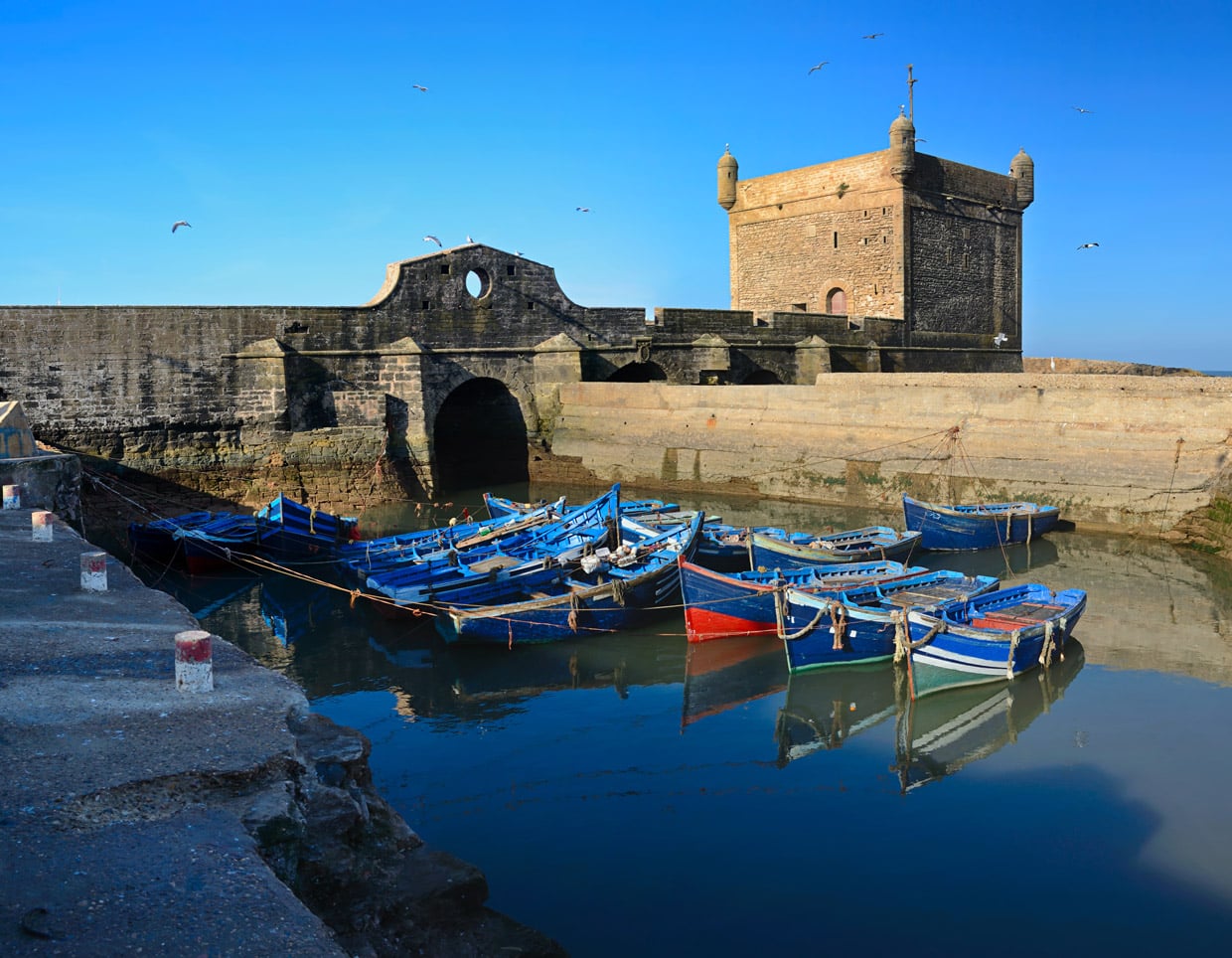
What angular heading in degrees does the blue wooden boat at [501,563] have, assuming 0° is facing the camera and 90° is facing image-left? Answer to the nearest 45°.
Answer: approximately 225°

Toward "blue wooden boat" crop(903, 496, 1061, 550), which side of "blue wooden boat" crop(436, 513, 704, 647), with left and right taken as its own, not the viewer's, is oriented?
front

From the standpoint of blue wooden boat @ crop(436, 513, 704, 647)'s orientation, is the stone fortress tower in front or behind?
in front

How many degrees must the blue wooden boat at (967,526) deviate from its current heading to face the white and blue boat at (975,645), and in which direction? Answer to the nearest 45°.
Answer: approximately 90° to its left

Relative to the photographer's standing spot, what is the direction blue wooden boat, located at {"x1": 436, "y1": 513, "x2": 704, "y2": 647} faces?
facing away from the viewer and to the right of the viewer

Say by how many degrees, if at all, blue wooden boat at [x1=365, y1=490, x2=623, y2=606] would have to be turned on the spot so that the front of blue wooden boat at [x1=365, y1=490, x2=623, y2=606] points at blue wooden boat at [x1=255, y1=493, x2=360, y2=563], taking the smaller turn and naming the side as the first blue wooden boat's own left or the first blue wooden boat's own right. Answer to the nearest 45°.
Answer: approximately 90° to the first blue wooden boat's own left

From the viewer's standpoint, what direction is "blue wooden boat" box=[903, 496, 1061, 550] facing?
to the viewer's left

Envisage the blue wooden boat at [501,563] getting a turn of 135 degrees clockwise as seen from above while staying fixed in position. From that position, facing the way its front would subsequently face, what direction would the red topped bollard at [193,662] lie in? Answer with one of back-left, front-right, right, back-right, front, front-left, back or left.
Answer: front

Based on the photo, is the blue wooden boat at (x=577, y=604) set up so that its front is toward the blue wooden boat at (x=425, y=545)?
no

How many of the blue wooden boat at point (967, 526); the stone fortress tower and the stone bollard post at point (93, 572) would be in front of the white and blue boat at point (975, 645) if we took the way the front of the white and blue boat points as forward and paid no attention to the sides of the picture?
1

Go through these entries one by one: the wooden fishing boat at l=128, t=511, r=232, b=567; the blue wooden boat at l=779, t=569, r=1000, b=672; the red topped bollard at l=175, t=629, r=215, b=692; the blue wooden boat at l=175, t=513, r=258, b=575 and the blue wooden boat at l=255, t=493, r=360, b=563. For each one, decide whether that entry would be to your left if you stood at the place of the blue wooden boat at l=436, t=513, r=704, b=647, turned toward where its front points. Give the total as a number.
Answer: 3
